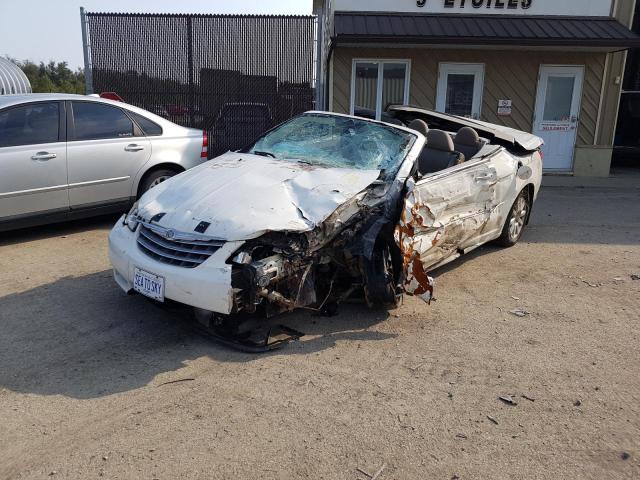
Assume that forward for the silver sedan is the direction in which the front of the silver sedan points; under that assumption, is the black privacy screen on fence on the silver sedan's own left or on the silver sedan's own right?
on the silver sedan's own right

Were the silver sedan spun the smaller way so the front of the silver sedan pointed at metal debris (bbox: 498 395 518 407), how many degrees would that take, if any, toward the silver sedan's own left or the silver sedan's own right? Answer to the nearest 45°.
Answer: approximately 135° to the silver sedan's own left

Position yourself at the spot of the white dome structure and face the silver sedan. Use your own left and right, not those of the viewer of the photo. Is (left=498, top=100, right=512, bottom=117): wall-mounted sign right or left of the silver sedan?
left

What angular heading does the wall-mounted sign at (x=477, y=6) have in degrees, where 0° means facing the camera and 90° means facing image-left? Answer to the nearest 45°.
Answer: approximately 0°

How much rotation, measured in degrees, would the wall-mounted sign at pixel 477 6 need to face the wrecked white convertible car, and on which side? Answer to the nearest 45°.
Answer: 0° — it already faces it

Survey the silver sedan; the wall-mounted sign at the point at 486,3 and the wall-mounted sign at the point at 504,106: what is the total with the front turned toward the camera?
2

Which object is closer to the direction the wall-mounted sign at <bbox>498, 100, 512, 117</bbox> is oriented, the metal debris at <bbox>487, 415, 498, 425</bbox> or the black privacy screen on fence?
the metal debris

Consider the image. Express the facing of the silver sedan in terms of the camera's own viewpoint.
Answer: facing to the left of the viewer

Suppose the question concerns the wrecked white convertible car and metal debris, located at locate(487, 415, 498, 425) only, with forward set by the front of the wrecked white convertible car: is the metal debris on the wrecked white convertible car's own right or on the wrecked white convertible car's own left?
on the wrecked white convertible car's own left

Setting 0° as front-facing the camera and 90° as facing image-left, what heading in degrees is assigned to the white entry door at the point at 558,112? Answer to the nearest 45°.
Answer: approximately 0°
